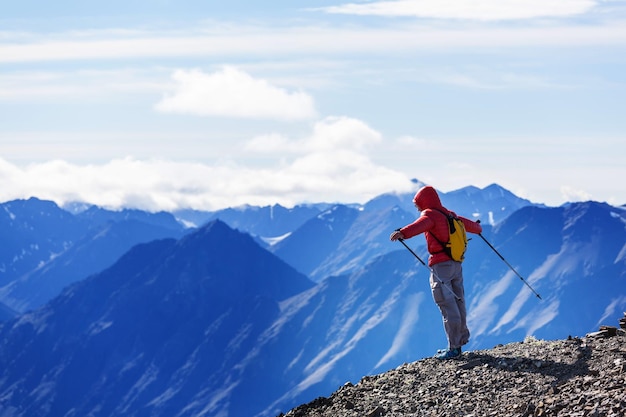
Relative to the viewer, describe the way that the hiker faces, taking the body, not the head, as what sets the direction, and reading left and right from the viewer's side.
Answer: facing away from the viewer and to the left of the viewer
